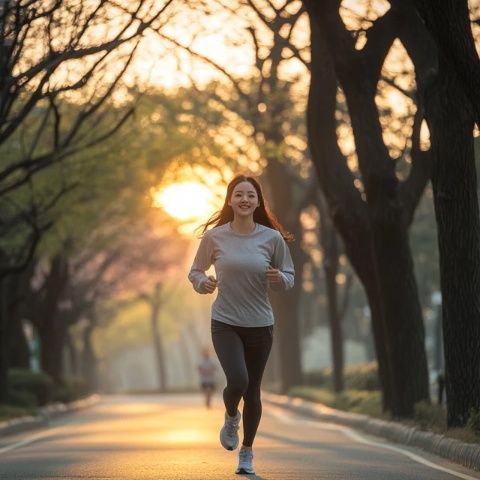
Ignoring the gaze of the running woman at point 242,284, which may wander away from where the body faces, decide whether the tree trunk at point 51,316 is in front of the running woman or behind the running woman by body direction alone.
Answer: behind

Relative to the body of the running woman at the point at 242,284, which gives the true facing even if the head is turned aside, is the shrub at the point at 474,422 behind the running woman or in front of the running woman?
behind

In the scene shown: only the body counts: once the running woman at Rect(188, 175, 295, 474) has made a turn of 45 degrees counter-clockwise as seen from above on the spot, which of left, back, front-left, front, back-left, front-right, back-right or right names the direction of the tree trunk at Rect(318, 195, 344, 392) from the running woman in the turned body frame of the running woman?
back-left

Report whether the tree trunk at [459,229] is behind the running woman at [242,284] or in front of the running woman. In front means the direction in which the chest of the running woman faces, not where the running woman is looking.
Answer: behind

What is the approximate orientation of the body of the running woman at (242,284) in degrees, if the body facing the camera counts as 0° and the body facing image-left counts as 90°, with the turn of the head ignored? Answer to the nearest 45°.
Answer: approximately 0°

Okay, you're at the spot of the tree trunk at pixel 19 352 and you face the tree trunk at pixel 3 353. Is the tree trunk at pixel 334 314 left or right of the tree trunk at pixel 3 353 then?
left

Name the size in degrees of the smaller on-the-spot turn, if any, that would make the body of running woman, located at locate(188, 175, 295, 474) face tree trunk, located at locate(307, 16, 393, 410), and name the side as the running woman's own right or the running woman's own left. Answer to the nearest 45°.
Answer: approximately 180°

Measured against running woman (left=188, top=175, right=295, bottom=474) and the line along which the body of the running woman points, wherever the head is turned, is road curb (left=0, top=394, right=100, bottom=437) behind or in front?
behind

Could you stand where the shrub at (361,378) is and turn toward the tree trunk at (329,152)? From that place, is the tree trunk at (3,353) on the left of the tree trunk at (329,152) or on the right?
right

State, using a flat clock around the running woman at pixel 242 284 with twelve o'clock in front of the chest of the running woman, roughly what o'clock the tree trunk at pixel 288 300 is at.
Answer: The tree trunk is roughly at 6 o'clock from the running woman.
